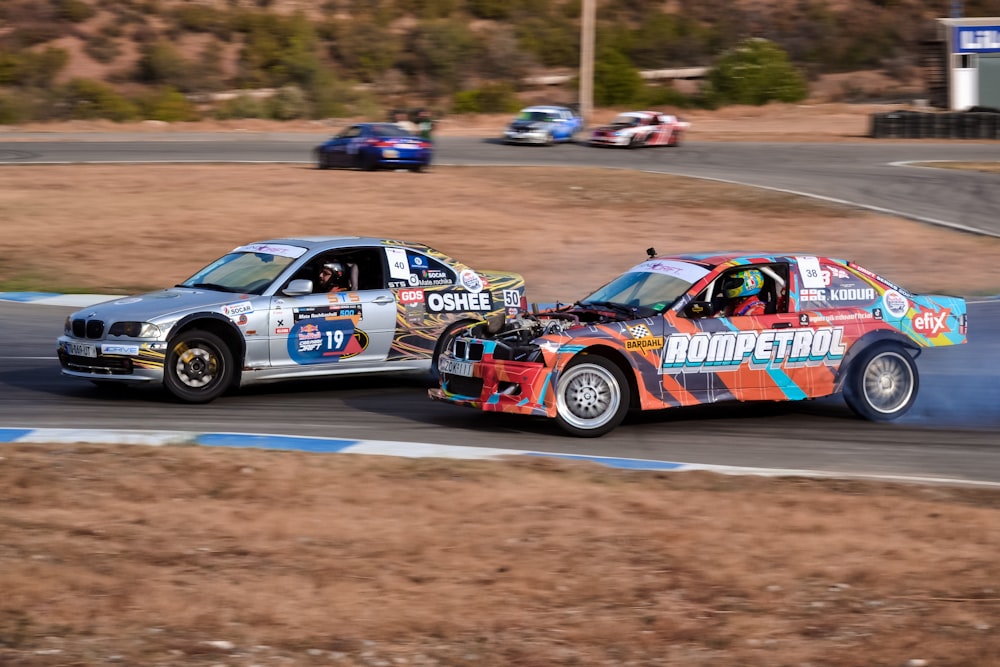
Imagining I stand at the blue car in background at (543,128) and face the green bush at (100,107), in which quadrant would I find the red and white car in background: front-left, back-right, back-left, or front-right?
back-right

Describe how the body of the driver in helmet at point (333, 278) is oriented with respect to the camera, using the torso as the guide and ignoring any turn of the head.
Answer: to the viewer's left

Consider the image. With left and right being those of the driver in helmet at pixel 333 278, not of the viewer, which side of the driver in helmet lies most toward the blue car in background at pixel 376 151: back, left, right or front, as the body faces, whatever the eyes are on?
right

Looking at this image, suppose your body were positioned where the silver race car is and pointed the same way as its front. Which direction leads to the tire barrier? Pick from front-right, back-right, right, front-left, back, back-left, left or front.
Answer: back

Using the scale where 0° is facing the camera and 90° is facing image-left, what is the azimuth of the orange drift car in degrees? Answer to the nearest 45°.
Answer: approximately 45°

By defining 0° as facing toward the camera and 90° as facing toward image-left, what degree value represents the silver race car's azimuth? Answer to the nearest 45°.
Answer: approximately 45°

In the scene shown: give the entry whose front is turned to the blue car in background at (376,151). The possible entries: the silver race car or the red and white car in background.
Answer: the red and white car in background

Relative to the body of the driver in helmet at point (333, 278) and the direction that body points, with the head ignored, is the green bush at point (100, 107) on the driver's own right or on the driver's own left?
on the driver's own right
